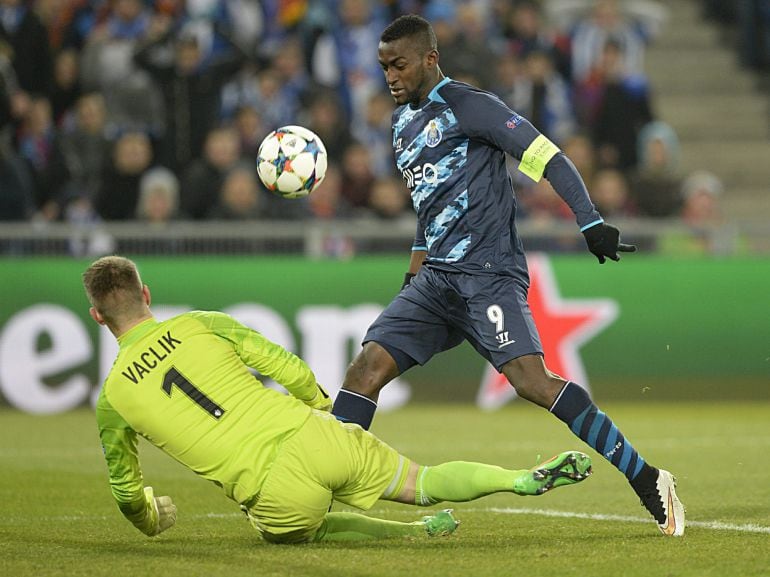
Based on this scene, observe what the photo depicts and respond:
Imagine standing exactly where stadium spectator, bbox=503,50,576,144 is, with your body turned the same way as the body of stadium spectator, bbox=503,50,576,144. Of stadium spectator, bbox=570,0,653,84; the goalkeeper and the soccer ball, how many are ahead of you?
2

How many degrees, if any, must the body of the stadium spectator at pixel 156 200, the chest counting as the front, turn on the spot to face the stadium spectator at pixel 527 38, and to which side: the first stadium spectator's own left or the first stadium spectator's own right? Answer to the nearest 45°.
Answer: approximately 135° to the first stadium spectator's own left

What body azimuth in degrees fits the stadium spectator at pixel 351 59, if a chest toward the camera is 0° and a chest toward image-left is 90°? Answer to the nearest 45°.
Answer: approximately 0°

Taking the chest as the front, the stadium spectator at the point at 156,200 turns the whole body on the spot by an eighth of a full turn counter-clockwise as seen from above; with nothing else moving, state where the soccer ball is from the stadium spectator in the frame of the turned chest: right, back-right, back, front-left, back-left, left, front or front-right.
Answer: front-right

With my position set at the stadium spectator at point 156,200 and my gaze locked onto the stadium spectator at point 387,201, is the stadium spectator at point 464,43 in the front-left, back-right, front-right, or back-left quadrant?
front-left

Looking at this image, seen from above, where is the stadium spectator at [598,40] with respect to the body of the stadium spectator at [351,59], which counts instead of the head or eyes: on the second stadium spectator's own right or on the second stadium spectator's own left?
on the second stadium spectator's own left

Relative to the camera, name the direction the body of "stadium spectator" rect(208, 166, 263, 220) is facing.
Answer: toward the camera

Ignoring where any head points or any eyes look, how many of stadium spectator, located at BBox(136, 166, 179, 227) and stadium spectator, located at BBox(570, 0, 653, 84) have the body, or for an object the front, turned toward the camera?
2

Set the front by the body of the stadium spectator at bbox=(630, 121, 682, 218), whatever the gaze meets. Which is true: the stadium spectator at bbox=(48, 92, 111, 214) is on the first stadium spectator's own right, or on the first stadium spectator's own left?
on the first stadium spectator's own right

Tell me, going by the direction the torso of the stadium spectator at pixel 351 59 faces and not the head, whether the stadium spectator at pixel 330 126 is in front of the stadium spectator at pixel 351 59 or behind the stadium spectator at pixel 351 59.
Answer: in front

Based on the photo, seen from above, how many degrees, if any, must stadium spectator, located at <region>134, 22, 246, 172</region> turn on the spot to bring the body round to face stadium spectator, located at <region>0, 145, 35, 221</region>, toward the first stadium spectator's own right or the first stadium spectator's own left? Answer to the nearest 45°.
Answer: approximately 45° to the first stadium spectator's own right

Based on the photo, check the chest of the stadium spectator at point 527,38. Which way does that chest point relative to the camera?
toward the camera

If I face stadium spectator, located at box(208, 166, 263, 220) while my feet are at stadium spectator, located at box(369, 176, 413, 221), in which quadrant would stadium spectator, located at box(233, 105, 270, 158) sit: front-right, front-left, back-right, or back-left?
front-right
